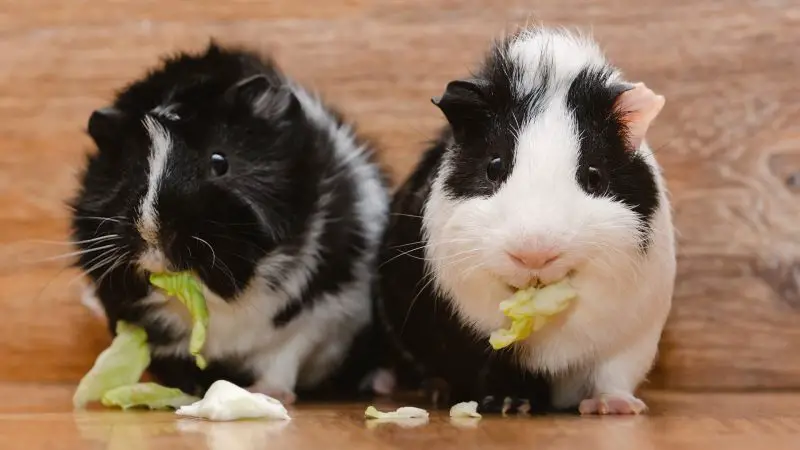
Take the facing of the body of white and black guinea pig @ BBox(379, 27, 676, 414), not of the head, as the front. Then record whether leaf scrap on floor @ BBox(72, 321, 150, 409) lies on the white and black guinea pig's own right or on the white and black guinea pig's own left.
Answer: on the white and black guinea pig's own right

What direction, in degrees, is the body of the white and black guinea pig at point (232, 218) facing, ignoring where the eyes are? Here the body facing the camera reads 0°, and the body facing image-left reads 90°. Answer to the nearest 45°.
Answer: approximately 45°

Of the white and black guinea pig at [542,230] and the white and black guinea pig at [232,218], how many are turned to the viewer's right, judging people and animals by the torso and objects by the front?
0

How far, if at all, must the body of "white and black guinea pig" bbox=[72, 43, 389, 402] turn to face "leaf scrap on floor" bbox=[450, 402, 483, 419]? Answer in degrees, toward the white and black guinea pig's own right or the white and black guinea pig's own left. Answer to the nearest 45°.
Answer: approximately 90° to the white and black guinea pig's own left

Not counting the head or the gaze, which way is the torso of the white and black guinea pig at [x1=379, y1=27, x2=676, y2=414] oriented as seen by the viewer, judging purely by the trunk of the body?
toward the camera

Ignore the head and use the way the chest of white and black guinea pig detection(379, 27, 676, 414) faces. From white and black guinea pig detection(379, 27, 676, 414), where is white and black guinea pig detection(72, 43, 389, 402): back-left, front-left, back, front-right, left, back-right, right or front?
right
